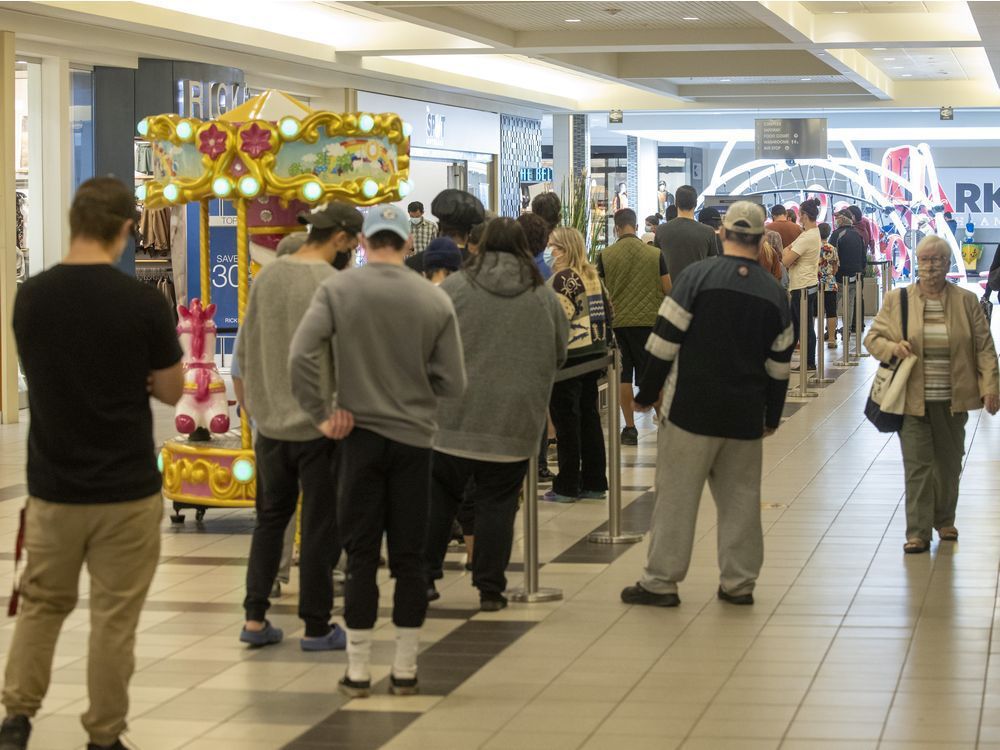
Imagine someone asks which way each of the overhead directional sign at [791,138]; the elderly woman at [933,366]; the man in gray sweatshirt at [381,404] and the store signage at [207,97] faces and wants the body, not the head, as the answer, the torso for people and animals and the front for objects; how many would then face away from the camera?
1

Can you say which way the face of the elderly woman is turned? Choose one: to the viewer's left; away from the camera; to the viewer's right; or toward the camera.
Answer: toward the camera

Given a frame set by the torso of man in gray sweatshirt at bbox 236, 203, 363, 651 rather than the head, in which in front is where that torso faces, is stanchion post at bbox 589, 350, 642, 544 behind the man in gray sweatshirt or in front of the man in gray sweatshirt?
in front

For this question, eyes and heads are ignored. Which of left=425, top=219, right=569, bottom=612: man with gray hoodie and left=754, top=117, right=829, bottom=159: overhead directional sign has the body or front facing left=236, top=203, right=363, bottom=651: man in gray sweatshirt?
the overhead directional sign

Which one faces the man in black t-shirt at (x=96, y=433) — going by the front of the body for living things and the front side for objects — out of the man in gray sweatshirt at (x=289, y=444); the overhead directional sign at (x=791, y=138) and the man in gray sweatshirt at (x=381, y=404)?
the overhead directional sign

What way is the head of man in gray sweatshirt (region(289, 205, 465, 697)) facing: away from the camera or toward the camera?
away from the camera

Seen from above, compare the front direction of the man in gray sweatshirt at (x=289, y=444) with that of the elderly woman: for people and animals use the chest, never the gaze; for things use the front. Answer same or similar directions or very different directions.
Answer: very different directions

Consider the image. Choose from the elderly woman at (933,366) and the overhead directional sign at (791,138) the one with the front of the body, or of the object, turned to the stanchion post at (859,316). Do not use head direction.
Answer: the overhead directional sign

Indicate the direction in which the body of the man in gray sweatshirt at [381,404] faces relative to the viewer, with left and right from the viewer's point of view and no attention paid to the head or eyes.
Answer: facing away from the viewer

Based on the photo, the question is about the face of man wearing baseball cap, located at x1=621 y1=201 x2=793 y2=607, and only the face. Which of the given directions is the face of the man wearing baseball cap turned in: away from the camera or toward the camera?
away from the camera

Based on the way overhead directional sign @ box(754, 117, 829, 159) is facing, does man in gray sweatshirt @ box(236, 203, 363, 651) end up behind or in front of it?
in front

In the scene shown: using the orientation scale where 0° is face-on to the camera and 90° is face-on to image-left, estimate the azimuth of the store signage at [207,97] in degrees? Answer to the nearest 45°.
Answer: approximately 315°

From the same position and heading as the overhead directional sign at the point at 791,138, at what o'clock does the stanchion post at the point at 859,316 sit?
The stanchion post is roughly at 12 o'clock from the overhead directional sign.

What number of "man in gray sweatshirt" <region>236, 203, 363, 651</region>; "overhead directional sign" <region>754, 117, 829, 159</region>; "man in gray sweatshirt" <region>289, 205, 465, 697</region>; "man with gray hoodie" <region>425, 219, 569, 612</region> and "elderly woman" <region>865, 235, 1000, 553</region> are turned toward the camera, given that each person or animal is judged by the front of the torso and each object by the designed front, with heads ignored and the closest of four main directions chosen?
2

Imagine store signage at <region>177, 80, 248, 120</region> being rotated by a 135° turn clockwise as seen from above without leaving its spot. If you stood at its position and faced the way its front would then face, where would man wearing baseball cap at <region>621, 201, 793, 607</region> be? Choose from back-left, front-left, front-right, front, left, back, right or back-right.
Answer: left

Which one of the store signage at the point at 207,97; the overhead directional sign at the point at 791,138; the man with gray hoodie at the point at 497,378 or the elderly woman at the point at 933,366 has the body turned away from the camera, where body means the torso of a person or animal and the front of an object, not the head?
the man with gray hoodie

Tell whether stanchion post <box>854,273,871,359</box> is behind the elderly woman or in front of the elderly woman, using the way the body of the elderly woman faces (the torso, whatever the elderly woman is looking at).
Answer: behind

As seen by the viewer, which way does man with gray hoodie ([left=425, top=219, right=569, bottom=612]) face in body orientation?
away from the camera

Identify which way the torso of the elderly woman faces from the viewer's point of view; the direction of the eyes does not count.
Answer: toward the camera

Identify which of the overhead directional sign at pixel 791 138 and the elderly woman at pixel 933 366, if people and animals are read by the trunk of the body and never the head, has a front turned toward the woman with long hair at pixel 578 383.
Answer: the overhead directional sign

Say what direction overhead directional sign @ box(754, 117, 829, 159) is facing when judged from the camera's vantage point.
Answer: facing the viewer
